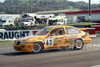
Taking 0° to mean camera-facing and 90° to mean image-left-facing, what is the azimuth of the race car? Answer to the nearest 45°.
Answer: approximately 45°
